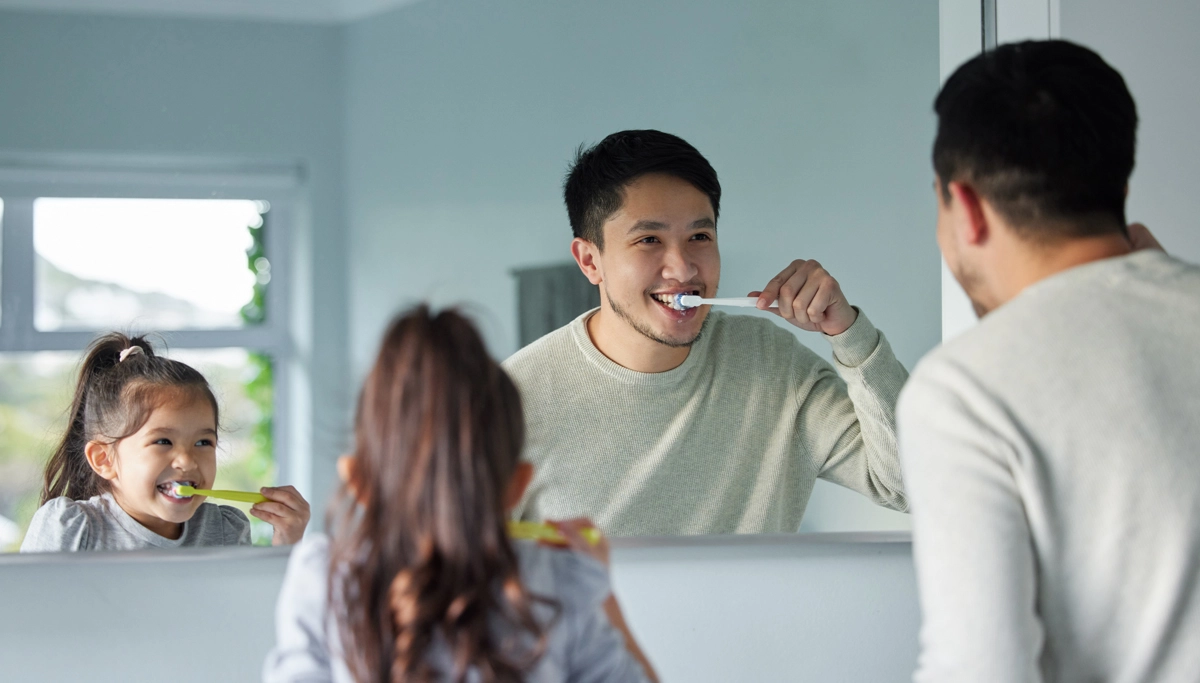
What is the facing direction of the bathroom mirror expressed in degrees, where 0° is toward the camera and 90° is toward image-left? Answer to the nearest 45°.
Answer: approximately 0°
